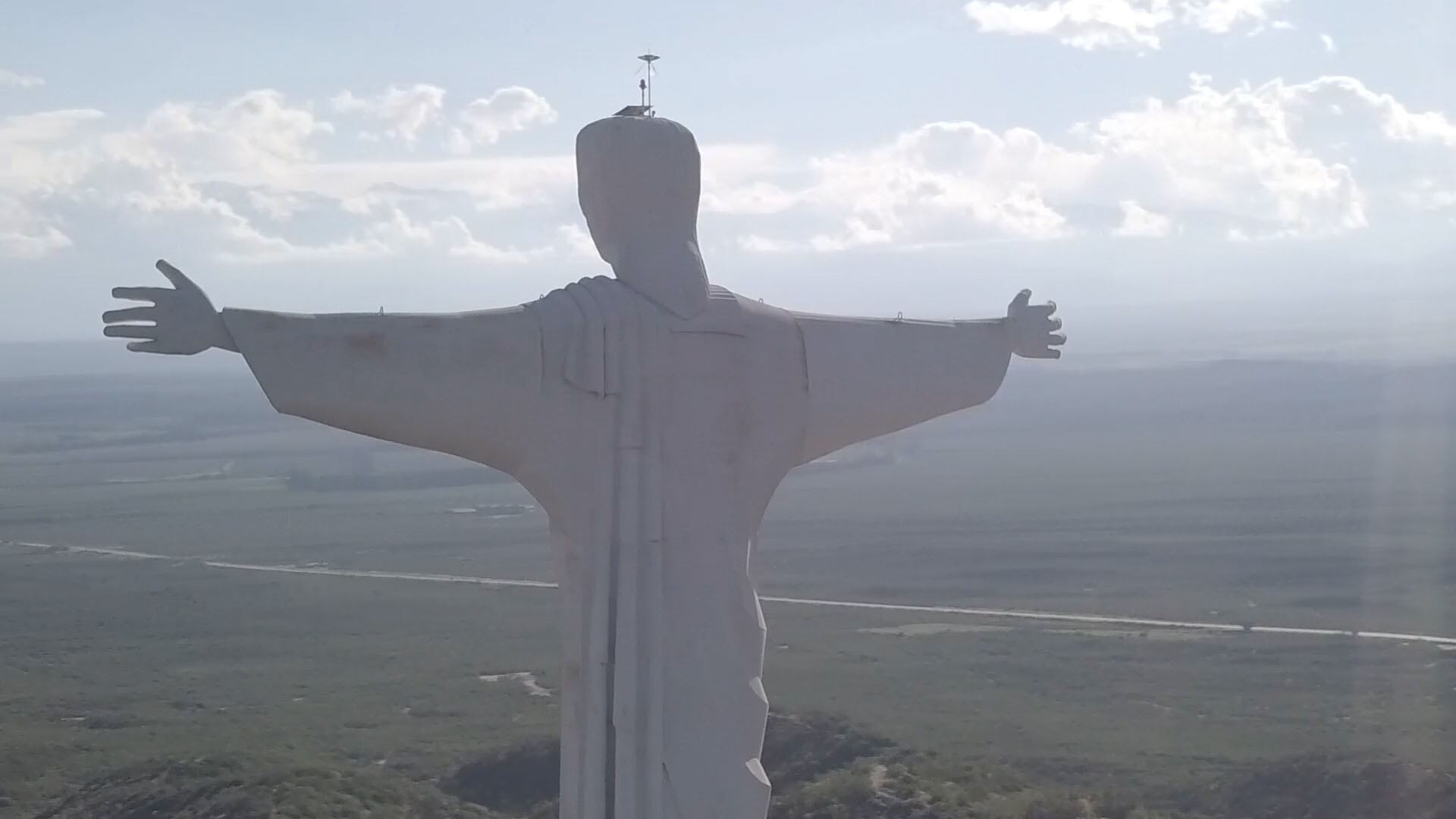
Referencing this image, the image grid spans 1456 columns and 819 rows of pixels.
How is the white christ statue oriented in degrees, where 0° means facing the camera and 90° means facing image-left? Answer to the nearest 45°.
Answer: approximately 135°
